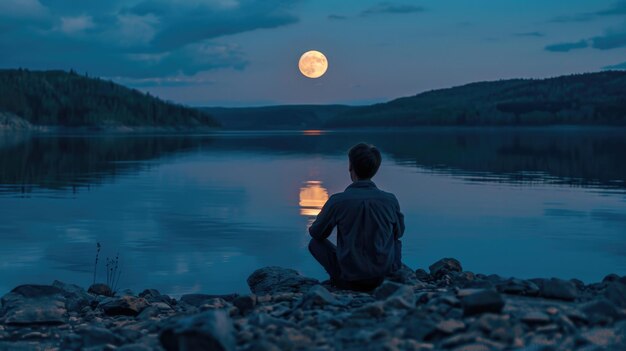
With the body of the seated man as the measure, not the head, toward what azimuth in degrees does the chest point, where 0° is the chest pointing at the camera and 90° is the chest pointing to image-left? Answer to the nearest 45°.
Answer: approximately 180°

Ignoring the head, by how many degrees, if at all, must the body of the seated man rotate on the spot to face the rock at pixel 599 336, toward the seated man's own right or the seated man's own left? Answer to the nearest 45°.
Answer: approximately 135° to the seated man's own right

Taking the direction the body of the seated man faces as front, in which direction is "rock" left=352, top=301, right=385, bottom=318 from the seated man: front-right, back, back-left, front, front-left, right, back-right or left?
back

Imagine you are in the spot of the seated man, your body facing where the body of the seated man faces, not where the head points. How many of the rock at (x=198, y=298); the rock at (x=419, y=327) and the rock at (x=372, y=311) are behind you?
2

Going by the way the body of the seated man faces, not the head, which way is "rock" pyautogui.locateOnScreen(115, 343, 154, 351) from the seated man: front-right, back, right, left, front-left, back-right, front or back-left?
back-left

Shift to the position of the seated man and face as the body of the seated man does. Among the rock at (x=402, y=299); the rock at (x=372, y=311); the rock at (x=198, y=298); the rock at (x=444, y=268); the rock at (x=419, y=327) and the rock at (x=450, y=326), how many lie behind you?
4

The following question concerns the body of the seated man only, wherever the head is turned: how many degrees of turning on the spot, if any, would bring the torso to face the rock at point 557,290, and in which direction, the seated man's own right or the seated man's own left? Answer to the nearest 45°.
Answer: approximately 135° to the seated man's own right

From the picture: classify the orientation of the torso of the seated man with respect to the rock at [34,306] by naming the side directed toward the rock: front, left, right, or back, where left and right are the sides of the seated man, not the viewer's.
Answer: left

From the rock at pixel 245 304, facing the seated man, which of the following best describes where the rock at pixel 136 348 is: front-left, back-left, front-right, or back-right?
back-right

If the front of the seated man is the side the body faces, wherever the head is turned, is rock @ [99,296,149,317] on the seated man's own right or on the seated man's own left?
on the seated man's own left

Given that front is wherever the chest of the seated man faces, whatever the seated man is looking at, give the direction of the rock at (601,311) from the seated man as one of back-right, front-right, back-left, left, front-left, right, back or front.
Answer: back-right

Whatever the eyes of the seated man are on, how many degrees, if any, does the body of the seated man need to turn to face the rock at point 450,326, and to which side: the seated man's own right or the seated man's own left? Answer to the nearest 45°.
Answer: approximately 180°

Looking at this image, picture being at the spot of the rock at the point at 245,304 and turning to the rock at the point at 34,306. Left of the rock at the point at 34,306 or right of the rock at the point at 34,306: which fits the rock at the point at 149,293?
right
